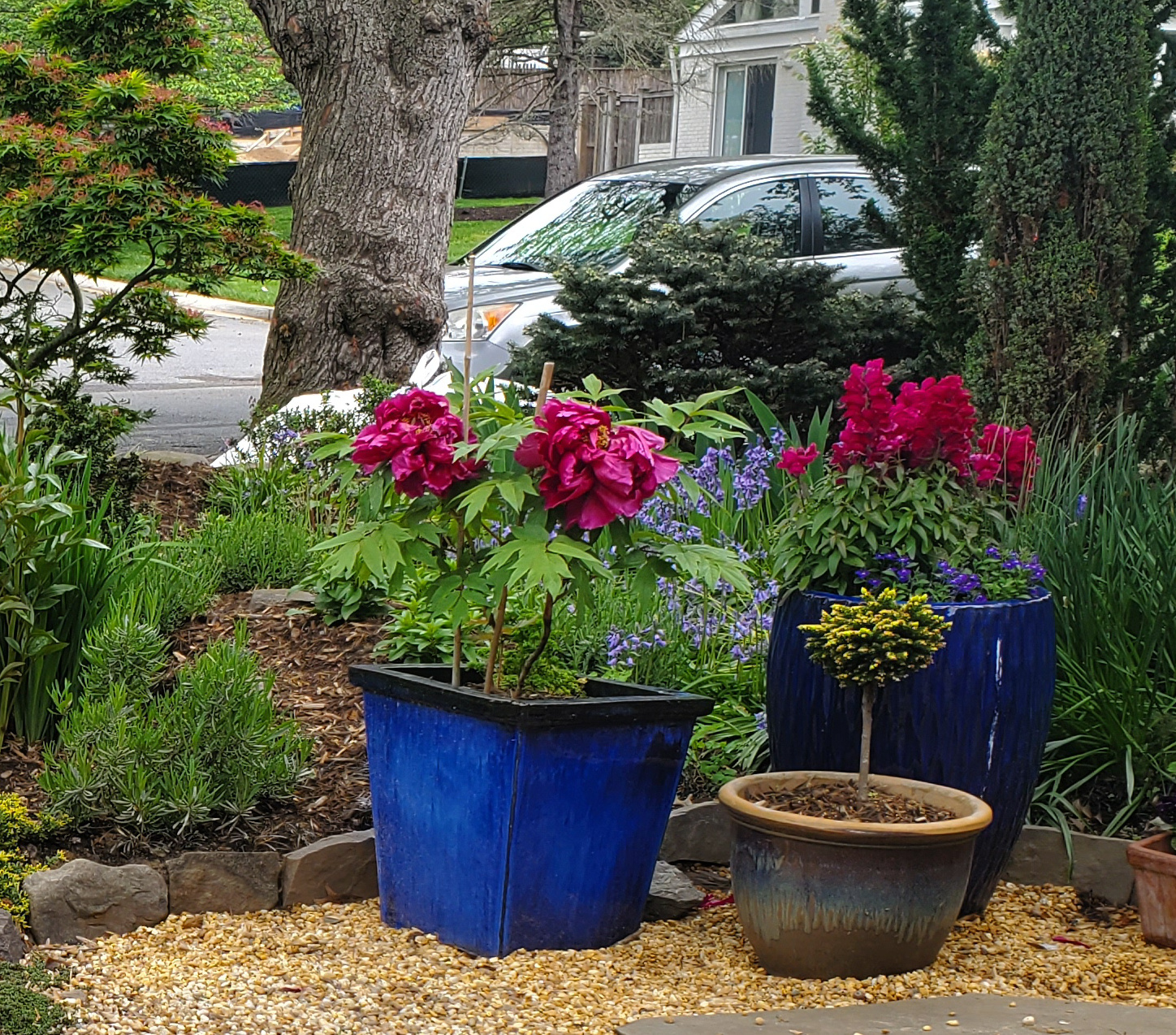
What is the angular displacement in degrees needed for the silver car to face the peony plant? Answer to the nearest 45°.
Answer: approximately 45° to its left

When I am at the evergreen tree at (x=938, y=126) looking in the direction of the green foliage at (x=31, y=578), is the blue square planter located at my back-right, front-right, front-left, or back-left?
front-left

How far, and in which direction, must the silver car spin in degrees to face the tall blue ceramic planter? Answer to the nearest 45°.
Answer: approximately 45° to its left

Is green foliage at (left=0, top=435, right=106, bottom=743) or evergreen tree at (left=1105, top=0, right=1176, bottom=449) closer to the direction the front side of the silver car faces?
the green foliage

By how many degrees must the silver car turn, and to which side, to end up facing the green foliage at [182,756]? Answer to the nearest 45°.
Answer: approximately 45° to its left

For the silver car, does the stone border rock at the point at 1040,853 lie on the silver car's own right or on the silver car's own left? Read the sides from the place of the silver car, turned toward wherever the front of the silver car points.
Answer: on the silver car's own left

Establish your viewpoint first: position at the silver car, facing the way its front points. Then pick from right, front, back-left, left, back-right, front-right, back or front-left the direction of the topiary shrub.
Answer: front-left

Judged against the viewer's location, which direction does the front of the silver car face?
facing the viewer and to the left of the viewer

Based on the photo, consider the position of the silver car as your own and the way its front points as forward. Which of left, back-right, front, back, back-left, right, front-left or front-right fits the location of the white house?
back-right

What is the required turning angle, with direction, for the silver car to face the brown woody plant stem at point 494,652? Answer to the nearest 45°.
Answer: approximately 45° to its left

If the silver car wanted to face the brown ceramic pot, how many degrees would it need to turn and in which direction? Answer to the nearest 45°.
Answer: approximately 45° to its left

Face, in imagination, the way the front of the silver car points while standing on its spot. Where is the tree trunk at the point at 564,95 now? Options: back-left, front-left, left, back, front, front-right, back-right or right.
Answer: back-right
